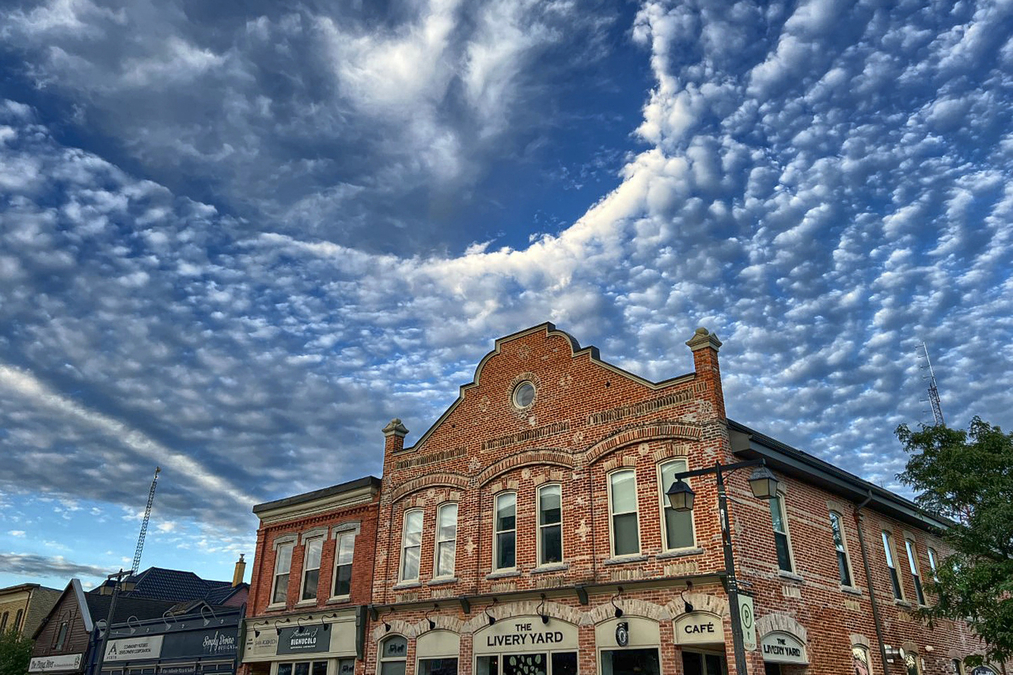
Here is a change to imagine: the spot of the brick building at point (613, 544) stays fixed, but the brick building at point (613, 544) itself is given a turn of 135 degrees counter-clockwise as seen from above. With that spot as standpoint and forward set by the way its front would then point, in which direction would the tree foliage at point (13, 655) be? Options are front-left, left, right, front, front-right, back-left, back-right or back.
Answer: back-left

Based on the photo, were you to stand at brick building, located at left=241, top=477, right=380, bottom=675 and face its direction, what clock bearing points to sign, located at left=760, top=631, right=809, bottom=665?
The sign is roughly at 9 o'clock from the brick building.

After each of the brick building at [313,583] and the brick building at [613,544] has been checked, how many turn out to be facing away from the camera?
0

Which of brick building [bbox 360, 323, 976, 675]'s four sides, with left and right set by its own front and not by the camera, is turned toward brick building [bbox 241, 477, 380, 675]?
right

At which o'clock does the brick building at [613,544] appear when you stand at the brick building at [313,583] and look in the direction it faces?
the brick building at [613,544] is roughly at 9 o'clock from the brick building at [313,583].

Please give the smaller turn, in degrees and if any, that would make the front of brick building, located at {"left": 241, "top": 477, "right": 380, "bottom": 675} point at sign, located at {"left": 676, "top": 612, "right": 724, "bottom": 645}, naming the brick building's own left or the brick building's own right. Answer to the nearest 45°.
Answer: approximately 90° to the brick building's own left

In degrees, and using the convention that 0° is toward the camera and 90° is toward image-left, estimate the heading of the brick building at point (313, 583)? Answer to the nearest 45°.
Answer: approximately 45°

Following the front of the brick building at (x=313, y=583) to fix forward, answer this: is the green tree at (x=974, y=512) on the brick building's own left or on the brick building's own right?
on the brick building's own left

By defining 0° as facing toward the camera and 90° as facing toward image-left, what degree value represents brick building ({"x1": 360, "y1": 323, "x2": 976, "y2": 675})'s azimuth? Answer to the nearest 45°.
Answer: approximately 45°
